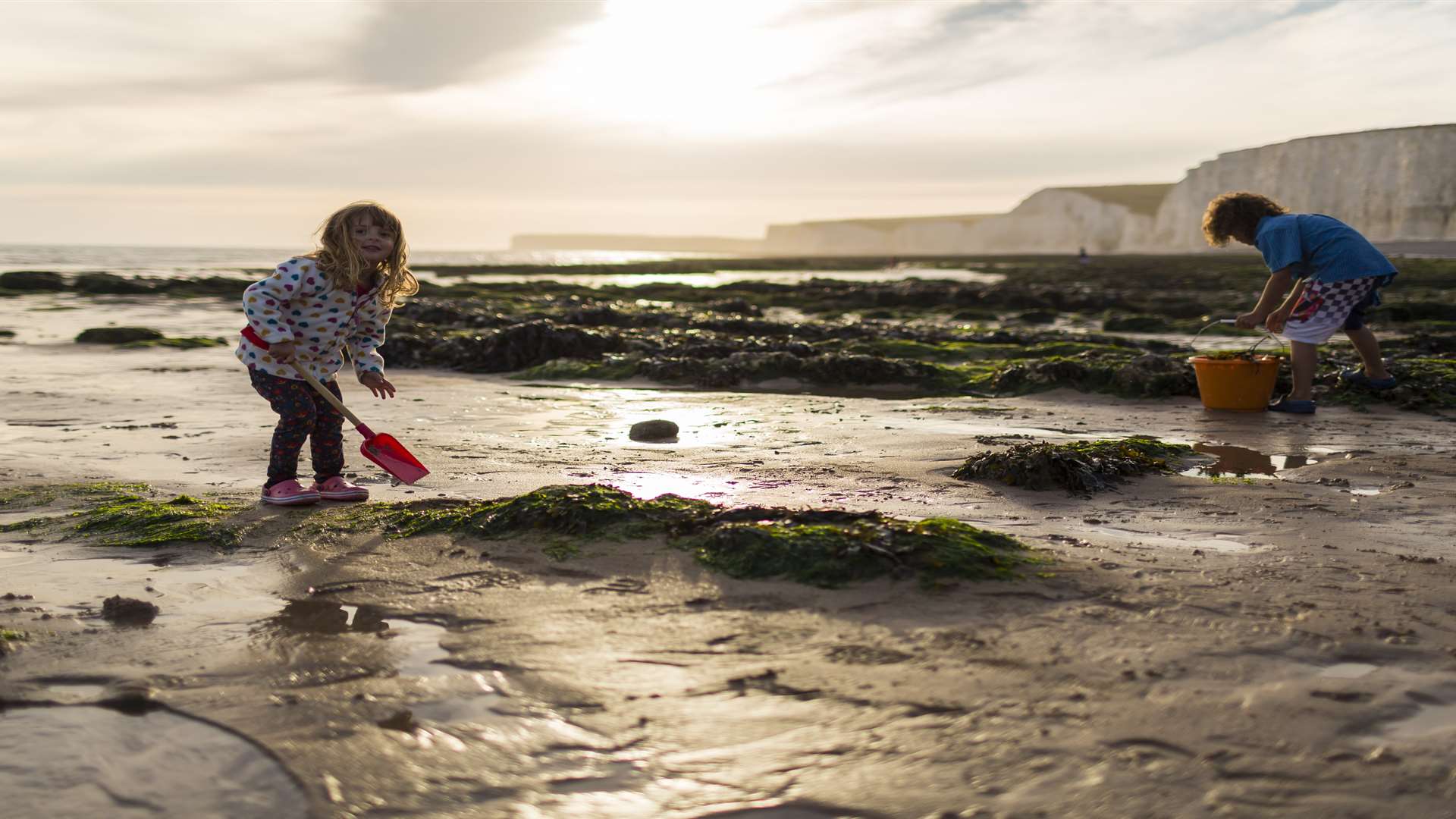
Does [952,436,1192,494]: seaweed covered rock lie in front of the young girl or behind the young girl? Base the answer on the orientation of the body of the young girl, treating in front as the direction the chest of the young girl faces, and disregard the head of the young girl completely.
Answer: in front

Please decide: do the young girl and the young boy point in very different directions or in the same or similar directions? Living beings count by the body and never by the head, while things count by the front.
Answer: very different directions

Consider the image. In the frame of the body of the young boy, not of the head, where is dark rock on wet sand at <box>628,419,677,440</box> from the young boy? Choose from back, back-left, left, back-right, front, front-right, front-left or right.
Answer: front-left

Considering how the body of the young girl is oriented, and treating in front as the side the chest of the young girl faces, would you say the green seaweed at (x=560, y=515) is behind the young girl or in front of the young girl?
in front

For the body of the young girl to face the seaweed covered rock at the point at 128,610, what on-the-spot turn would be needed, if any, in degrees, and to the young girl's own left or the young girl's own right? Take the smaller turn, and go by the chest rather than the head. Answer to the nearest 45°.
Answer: approximately 45° to the young girl's own right

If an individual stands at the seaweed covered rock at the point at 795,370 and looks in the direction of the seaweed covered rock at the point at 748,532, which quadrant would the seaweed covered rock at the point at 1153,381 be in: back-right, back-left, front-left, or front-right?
front-left

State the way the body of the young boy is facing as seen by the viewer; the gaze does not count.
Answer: to the viewer's left

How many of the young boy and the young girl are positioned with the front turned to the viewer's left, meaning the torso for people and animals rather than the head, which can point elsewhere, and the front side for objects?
1

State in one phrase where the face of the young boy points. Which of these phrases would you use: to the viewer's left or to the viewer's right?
to the viewer's left

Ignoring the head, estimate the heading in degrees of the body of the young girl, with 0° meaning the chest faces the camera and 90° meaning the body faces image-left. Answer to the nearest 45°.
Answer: approximately 315°

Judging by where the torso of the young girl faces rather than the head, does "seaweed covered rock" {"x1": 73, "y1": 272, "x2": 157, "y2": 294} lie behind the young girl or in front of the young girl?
behind

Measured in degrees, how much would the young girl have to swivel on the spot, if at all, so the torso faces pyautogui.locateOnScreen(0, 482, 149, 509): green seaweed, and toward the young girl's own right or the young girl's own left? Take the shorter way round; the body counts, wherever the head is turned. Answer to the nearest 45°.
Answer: approximately 135° to the young girl's own right

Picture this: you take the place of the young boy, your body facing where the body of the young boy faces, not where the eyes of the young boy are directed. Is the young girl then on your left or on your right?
on your left

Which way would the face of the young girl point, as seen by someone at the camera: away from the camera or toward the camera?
toward the camera
